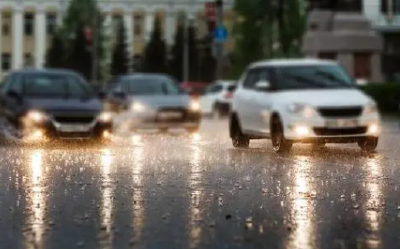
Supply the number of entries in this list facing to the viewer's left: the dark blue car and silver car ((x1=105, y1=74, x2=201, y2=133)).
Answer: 0

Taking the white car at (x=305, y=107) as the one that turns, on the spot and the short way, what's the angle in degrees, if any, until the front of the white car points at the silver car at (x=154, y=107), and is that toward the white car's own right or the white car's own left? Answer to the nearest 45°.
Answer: approximately 180°

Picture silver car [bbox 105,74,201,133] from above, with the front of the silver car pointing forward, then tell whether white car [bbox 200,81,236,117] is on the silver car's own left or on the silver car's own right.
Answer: on the silver car's own left

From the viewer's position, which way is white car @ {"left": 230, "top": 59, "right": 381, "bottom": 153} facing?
facing the viewer and to the right of the viewer

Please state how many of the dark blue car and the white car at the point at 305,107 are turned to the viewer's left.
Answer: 0

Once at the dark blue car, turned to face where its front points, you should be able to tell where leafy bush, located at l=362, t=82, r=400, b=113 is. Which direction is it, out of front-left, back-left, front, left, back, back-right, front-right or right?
left

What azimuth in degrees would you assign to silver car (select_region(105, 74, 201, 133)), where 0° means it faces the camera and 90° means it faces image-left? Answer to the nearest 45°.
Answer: approximately 315°

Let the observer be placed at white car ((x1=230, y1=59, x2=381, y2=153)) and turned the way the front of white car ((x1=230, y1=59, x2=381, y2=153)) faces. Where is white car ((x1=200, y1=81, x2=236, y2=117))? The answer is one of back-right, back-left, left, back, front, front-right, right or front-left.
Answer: back-left
